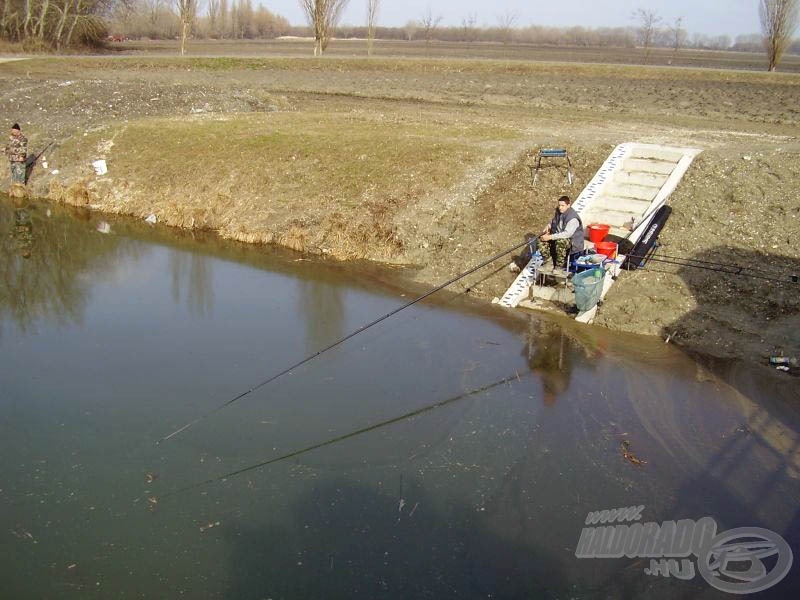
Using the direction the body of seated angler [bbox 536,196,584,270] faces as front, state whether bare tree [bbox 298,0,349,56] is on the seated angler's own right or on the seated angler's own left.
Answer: on the seated angler's own right

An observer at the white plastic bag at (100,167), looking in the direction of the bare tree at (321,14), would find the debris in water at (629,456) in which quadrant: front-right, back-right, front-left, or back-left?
back-right

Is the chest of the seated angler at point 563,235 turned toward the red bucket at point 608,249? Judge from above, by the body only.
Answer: no

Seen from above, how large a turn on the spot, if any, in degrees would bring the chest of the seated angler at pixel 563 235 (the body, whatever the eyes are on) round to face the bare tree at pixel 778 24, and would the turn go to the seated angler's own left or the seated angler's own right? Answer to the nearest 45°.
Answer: approximately 135° to the seated angler's own right

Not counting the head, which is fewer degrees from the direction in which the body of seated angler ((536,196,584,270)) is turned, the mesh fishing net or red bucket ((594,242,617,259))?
the mesh fishing net

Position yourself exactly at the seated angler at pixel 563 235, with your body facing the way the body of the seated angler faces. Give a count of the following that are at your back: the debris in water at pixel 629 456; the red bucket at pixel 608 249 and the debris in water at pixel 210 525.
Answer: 1

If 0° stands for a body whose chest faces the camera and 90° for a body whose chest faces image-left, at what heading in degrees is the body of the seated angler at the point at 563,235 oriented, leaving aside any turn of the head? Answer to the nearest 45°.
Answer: approximately 45°

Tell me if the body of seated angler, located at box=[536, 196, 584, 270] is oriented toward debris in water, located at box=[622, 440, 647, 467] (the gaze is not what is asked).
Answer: no

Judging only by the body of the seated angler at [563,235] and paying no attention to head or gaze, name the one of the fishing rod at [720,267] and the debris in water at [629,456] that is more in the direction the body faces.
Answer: the debris in water

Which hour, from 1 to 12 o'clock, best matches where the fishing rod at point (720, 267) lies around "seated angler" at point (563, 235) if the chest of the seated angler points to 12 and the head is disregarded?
The fishing rod is roughly at 7 o'clock from the seated angler.

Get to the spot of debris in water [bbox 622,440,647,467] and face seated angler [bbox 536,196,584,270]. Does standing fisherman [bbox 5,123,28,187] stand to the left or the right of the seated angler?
left

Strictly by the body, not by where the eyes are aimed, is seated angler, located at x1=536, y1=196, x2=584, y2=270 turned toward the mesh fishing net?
no
